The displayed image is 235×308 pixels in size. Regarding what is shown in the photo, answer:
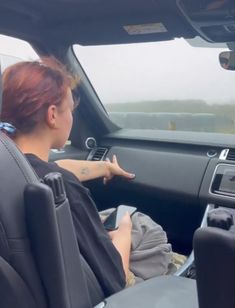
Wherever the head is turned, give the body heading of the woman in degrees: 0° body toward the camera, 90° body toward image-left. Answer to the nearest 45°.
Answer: approximately 225°

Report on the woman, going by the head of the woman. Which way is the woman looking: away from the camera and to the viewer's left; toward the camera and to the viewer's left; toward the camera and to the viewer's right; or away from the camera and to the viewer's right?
away from the camera and to the viewer's right
